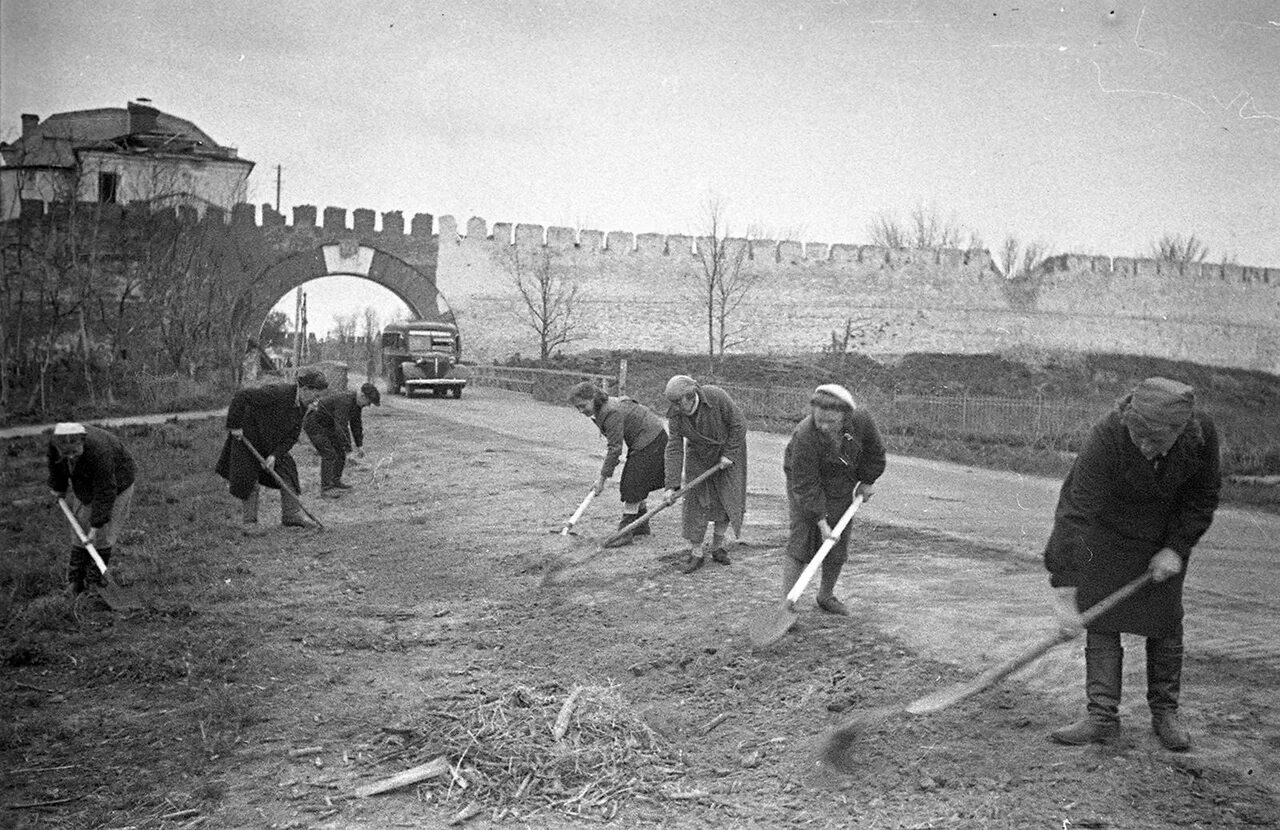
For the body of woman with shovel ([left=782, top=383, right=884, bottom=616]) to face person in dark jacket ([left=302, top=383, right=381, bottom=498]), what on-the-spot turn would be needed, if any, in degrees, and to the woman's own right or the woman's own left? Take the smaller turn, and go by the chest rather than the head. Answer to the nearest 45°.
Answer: approximately 135° to the woman's own right

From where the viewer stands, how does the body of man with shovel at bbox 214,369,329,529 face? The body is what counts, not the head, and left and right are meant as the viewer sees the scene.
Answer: facing to the right of the viewer

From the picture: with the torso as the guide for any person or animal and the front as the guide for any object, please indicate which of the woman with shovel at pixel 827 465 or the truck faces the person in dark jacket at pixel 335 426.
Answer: the truck

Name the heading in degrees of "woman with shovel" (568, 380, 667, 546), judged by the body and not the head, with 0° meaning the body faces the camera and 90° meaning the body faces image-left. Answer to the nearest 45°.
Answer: approximately 90°

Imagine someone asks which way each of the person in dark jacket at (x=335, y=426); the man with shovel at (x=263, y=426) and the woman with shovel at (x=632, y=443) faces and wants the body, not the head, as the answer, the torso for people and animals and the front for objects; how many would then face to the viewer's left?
1

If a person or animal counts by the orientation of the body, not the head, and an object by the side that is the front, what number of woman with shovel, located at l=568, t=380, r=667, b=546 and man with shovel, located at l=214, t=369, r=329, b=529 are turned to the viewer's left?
1

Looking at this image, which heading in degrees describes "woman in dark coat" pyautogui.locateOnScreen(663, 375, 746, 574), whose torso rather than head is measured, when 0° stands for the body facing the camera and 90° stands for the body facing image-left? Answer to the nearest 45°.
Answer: approximately 45°

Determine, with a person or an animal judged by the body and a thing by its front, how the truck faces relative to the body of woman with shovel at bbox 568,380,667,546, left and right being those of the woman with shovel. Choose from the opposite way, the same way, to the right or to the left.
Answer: to the left

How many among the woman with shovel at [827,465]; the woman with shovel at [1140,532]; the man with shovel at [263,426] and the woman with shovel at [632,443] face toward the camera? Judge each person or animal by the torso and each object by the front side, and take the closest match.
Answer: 2

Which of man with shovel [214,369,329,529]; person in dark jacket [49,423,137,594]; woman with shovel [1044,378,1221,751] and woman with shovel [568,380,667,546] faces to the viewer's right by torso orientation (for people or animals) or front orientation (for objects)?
man with shovel [214,369,329,529]

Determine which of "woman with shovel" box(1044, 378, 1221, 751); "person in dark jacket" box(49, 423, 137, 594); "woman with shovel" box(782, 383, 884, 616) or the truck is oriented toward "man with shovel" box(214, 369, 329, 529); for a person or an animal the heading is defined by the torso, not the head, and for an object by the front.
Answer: the truck
